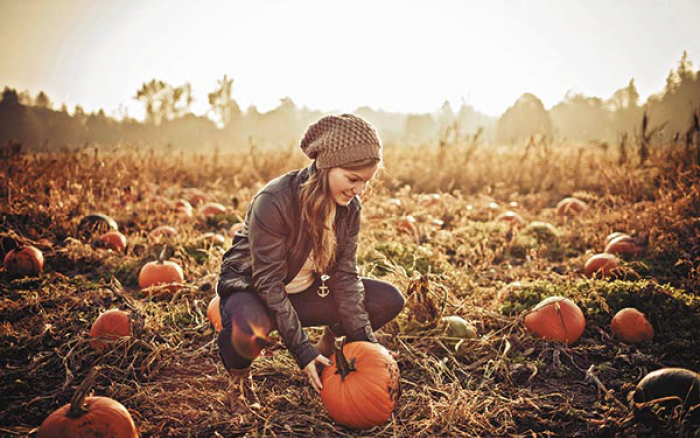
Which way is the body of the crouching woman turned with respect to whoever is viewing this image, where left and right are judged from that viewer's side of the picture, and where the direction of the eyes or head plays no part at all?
facing the viewer and to the right of the viewer

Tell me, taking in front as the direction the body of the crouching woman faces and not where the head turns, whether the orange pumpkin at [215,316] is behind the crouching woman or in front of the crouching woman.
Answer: behind

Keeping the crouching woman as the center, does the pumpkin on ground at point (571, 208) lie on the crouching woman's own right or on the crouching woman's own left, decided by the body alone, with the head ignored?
on the crouching woman's own left

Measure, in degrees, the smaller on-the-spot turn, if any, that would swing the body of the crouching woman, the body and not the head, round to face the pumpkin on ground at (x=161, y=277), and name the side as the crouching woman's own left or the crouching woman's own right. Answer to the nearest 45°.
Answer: approximately 180°

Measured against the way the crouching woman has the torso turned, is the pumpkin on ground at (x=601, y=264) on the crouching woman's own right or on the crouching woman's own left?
on the crouching woman's own left

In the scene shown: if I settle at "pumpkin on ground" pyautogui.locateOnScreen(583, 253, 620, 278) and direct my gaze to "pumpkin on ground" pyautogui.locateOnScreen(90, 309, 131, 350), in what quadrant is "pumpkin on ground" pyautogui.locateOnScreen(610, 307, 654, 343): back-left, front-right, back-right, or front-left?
front-left

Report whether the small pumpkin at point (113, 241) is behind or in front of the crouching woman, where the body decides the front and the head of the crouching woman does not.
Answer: behind

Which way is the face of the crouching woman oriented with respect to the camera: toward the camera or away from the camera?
toward the camera
